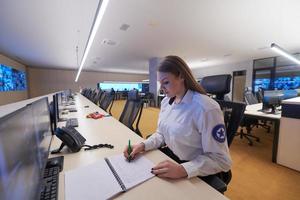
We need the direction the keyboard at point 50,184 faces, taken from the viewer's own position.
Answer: facing to the right of the viewer

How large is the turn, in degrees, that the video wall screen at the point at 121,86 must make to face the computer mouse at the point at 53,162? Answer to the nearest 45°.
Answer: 0° — it already faces it

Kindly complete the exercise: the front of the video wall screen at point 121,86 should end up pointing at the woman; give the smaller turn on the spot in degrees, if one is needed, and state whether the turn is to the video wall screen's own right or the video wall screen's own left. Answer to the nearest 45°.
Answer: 0° — it already faces them

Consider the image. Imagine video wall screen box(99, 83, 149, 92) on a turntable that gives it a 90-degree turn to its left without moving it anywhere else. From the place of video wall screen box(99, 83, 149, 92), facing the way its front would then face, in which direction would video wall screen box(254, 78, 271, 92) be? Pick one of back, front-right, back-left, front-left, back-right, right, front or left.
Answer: front-right

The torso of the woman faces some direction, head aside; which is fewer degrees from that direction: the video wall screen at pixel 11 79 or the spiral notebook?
the spiral notebook

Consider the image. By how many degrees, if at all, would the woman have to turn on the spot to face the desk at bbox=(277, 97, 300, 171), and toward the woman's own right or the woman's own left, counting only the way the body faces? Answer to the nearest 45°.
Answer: approximately 180°

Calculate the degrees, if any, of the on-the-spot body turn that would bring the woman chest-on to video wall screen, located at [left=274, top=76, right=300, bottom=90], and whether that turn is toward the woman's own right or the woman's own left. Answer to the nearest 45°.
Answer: approximately 180°

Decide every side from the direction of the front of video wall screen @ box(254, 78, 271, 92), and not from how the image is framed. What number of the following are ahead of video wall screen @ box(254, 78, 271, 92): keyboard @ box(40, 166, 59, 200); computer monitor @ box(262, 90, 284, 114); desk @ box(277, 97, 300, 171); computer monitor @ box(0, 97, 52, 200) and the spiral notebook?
5

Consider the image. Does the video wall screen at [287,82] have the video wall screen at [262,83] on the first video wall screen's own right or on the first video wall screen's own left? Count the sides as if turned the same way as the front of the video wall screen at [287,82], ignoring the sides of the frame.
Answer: on the first video wall screen's own right

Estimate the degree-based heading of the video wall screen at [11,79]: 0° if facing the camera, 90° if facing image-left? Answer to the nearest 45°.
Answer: approximately 315°

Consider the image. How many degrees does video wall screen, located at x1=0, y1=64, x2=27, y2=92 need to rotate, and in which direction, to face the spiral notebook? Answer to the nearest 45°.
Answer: approximately 45° to its right

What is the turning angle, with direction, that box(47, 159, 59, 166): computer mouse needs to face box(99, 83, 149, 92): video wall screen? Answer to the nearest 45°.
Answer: approximately 135° to its right

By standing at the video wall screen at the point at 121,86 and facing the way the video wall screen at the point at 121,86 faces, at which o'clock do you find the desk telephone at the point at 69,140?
The desk telephone is roughly at 12 o'clock from the video wall screen.
